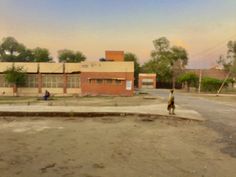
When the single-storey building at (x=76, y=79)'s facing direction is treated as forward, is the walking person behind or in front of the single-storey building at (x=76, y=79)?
in front

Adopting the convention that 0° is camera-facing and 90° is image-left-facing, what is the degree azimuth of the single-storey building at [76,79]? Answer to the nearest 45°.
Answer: approximately 0°
